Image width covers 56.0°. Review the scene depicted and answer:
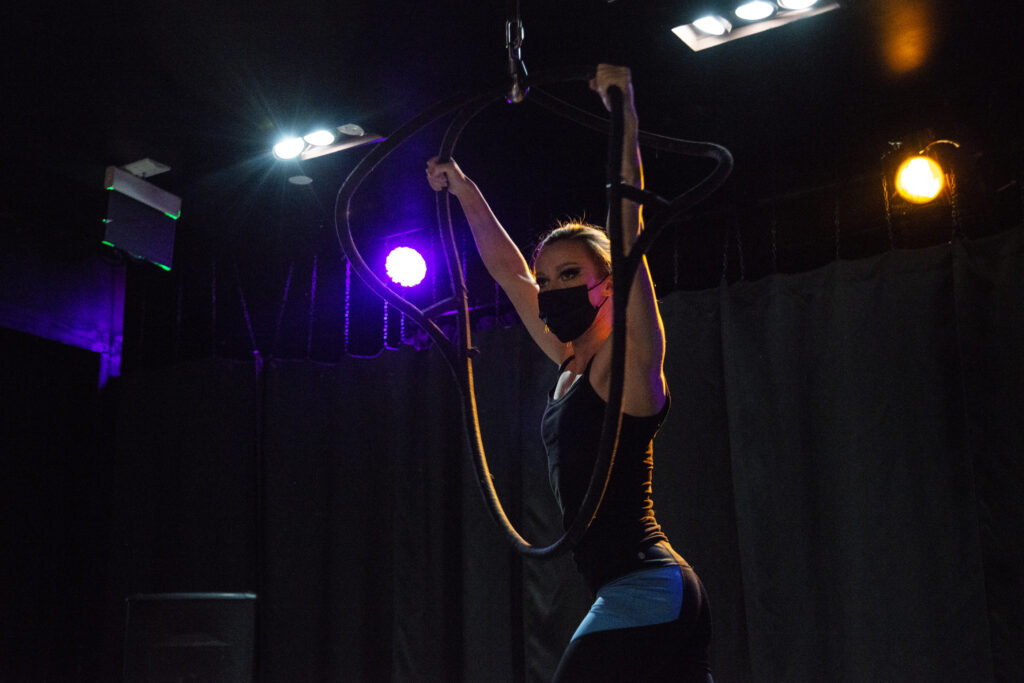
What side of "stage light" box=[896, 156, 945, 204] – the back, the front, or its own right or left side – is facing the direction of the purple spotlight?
right

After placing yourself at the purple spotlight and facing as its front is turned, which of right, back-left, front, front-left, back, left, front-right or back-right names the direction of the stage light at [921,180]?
front-left

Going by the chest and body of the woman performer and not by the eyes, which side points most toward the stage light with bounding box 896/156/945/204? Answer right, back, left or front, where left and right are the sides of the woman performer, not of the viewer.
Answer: back

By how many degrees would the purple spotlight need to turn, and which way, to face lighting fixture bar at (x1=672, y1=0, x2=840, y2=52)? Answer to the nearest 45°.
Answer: approximately 45° to its left

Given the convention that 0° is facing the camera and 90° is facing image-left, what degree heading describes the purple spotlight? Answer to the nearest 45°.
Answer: approximately 0°

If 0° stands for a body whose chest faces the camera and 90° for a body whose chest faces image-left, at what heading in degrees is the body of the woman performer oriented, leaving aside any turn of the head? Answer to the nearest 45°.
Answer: approximately 45°

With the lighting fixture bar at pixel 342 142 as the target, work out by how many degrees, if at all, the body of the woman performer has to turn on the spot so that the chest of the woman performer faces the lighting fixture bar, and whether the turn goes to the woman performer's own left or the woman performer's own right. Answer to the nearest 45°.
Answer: approximately 90° to the woman performer's own right

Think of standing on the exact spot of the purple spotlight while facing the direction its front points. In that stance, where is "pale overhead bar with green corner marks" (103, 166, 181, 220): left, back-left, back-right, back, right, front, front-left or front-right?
right

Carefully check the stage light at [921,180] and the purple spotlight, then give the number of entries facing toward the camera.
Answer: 2

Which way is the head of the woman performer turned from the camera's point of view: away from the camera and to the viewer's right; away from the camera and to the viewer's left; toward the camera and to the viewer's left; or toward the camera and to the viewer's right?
toward the camera and to the viewer's left
